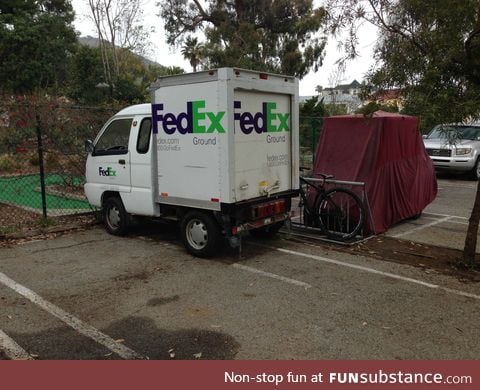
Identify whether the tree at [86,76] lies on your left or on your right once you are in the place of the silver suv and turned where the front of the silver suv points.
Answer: on your right

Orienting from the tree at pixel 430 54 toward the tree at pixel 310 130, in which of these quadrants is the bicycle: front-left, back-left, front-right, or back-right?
front-left

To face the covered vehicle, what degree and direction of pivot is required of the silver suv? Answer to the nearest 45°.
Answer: approximately 45° to its left

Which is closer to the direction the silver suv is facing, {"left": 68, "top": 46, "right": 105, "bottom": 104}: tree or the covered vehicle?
the covered vehicle

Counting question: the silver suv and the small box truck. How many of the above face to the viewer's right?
0

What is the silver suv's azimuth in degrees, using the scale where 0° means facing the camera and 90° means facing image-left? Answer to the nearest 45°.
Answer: approximately 45°

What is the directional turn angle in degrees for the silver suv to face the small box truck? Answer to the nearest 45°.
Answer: approximately 45° to its left

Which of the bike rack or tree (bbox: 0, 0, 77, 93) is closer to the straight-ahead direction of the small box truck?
the tree

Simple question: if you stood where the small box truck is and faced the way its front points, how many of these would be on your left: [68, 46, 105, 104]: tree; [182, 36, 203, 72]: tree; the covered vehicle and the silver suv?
0

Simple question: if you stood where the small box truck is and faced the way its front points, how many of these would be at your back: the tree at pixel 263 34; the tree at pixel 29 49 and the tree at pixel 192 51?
0

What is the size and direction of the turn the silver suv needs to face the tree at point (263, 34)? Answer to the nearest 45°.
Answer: approximately 90° to its right

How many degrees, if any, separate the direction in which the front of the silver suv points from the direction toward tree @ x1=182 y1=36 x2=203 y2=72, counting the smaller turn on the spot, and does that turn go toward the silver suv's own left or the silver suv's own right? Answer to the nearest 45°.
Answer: approximately 90° to the silver suv's own right

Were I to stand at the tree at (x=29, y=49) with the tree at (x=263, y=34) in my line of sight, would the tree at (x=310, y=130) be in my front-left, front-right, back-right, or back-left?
front-right

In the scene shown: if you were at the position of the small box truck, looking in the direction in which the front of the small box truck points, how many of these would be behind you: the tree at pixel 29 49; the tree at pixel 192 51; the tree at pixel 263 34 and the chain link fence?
0

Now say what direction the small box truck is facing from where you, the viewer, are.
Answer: facing away from the viewer and to the left of the viewer

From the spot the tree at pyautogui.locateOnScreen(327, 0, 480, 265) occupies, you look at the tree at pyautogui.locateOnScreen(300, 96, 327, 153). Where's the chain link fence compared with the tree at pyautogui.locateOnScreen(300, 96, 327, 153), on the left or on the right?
left

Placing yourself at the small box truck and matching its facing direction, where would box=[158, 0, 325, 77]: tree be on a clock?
The tree is roughly at 2 o'clock from the small box truck.

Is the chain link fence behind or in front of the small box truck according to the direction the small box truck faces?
in front

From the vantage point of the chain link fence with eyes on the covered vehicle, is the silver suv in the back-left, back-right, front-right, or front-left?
front-left
